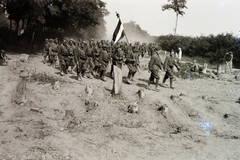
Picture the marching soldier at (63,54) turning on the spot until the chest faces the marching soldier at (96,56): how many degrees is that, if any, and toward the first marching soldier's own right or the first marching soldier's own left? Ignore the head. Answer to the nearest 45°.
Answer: approximately 45° to the first marching soldier's own left

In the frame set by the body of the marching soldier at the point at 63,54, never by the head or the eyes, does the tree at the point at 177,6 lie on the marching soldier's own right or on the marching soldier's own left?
on the marching soldier's own left

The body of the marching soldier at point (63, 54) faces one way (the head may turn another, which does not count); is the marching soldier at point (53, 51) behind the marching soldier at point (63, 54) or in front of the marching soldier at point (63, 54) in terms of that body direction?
behind

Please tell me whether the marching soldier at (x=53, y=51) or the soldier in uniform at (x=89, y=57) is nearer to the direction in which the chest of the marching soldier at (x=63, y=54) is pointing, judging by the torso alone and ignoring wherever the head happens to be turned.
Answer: the soldier in uniform

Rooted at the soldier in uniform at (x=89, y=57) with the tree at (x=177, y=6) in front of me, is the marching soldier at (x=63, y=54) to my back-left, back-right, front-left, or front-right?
back-left

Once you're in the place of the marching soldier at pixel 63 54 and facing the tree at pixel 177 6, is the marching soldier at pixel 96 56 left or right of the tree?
right

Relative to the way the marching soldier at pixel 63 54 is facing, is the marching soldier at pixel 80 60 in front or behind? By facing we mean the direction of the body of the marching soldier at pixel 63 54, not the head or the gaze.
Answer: in front

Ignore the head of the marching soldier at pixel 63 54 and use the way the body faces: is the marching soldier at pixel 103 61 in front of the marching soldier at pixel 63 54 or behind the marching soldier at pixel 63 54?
in front
